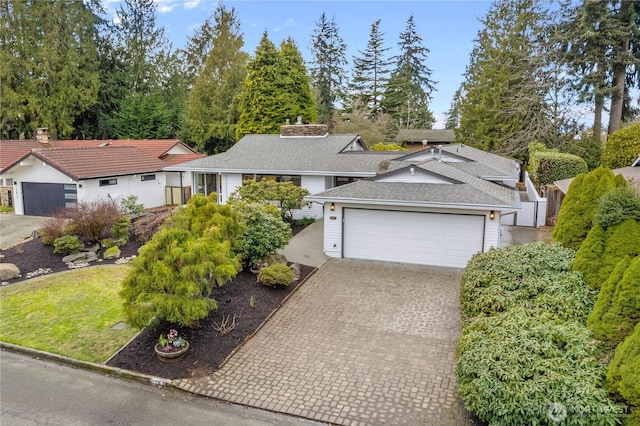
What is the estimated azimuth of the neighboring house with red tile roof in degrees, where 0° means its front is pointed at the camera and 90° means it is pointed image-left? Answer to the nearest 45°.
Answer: approximately 45°

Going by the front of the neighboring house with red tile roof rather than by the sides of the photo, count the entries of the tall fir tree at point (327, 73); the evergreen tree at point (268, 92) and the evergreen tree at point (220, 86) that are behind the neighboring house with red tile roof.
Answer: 3

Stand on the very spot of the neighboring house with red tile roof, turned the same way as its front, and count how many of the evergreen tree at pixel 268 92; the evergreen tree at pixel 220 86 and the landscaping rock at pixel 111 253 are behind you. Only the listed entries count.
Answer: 2

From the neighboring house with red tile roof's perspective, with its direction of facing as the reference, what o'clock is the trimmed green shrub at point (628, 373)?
The trimmed green shrub is roughly at 10 o'clock from the neighboring house with red tile roof.

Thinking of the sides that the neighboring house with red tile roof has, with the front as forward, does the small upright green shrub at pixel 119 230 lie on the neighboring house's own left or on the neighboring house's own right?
on the neighboring house's own left

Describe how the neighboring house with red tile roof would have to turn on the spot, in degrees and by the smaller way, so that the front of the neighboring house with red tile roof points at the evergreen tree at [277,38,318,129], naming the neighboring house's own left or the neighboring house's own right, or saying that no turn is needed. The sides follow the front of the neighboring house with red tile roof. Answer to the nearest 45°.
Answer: approximately 180°

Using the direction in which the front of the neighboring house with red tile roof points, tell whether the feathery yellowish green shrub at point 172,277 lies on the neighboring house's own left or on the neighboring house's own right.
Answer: on the neighboring house's own left

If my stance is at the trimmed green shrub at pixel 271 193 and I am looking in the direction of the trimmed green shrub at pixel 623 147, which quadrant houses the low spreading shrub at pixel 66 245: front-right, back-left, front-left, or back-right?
back-right

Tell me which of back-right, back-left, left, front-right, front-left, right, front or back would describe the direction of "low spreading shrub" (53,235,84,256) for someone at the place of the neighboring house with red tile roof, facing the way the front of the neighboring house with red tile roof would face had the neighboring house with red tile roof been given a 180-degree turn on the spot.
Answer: back-right

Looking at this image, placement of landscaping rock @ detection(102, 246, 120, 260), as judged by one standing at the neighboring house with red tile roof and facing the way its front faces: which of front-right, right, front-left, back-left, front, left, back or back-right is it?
front-left

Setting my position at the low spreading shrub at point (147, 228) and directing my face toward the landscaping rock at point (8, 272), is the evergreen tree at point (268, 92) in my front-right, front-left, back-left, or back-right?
back-right

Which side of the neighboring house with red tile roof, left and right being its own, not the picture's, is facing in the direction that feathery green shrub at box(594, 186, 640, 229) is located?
left
